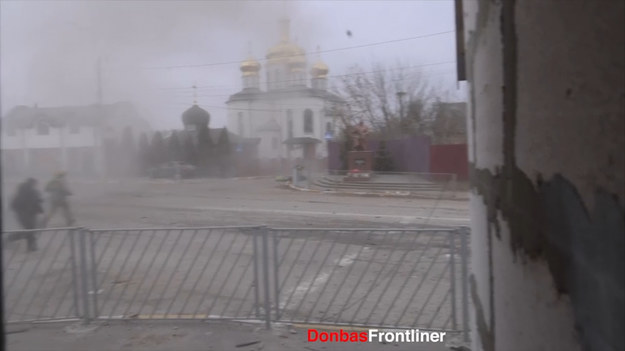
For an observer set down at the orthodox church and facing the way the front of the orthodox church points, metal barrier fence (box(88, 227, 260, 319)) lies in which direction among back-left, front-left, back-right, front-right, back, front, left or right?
front-right

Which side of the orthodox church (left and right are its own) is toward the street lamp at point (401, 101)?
left

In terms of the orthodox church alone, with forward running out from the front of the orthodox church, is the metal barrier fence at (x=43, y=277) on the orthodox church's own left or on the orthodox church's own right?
on the orthodox church's own right

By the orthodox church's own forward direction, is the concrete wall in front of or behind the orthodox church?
in front
